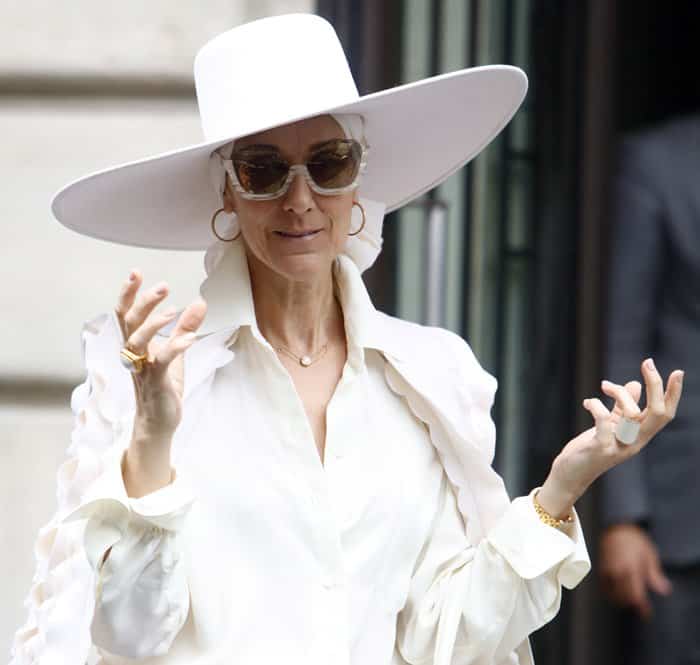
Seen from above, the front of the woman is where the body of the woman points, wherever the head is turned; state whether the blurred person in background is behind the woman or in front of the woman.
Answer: behind

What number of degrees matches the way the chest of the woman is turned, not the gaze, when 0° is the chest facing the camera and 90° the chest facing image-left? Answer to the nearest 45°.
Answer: approximately 0°
